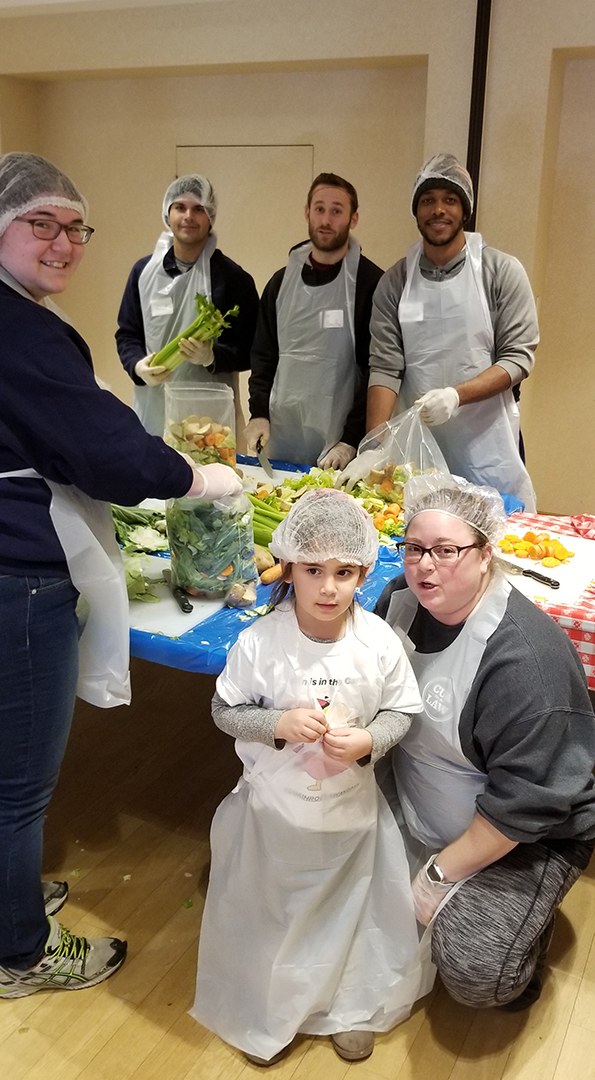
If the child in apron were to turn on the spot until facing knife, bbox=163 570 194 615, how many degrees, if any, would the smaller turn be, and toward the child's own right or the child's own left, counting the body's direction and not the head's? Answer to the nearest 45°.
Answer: approximately 135° to the child's own right

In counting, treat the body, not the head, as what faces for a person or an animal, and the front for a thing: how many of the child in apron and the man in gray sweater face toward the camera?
2

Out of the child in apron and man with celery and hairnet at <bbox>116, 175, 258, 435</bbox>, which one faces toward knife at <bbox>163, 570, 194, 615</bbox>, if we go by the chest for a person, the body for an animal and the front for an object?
the man with celery and hairnet

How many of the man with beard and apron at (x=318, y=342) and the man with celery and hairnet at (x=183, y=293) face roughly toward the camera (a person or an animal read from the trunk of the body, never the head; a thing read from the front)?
2

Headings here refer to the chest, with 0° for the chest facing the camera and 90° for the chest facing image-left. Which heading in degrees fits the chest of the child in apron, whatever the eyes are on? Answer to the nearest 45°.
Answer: approximately 0°
